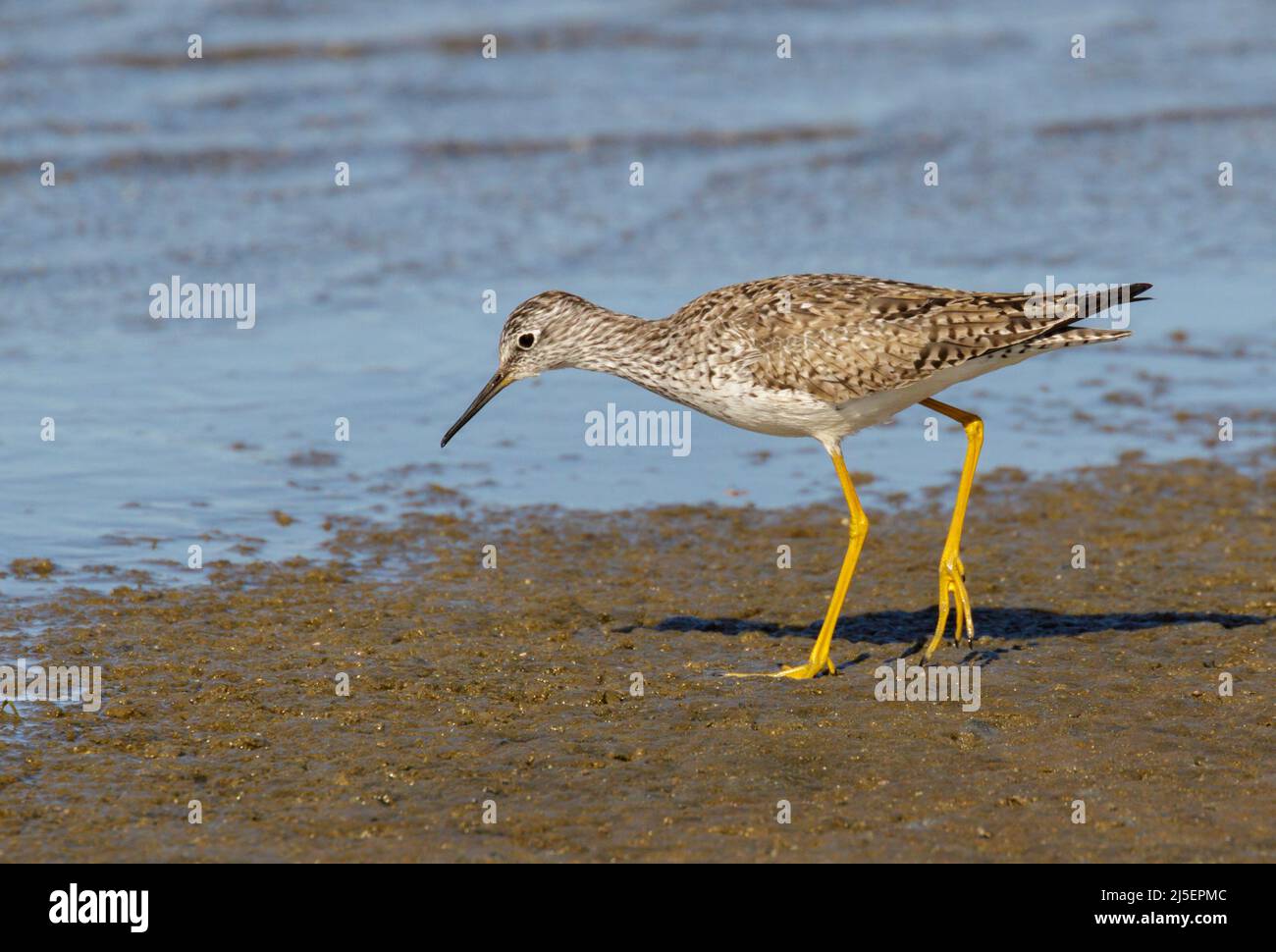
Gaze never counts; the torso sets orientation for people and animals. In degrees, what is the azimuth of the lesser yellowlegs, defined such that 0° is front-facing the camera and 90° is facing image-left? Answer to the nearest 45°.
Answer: approximately 90°
